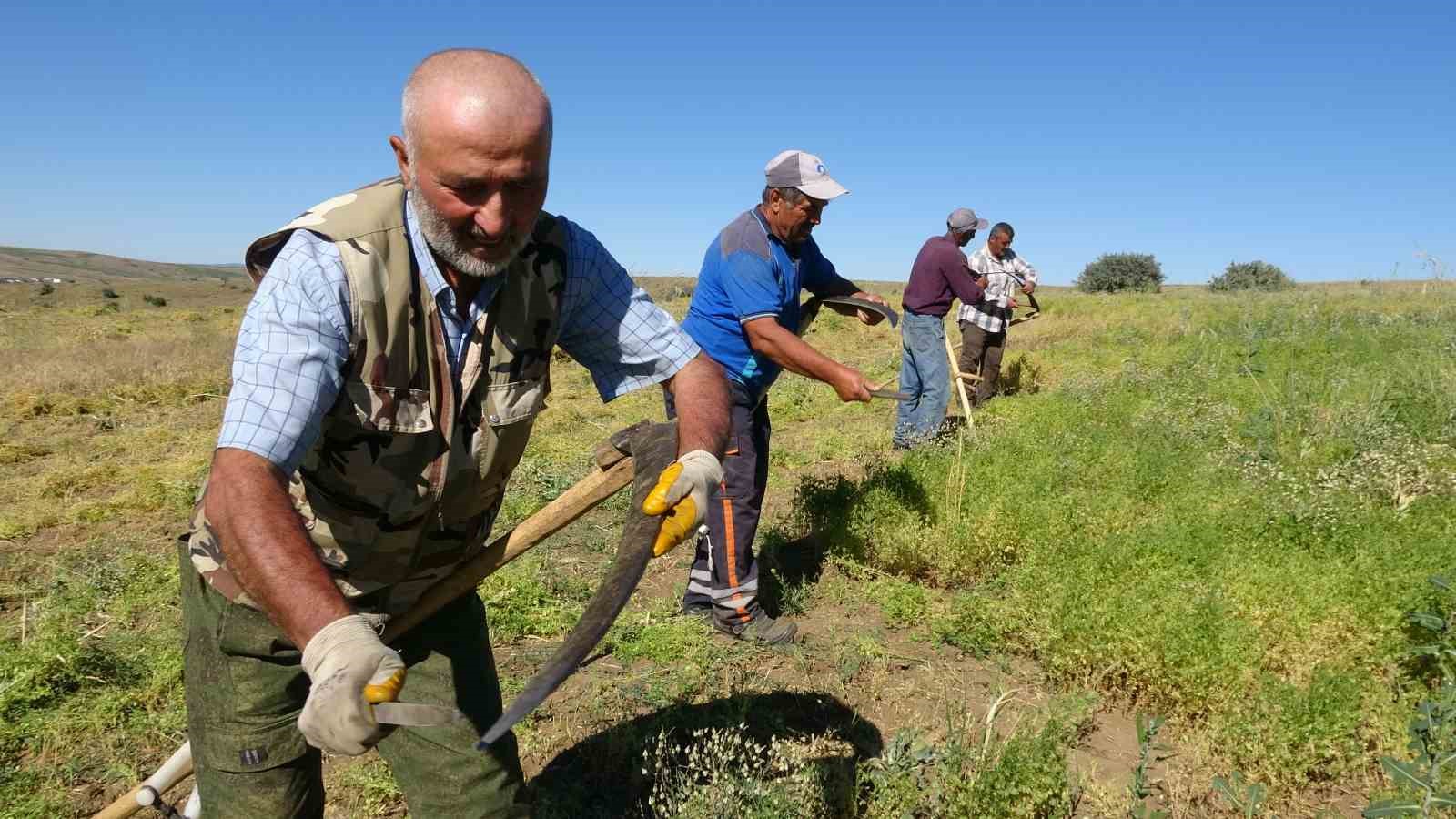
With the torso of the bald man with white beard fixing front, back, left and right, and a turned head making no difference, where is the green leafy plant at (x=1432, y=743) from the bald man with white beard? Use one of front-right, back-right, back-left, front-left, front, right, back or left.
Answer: front-left

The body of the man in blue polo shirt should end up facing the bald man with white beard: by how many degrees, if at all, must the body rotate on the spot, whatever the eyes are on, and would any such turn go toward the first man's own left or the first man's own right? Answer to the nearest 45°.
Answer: approximately 90° to the first man's own right

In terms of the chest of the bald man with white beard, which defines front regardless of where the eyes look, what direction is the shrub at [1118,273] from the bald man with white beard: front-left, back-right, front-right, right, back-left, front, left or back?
left

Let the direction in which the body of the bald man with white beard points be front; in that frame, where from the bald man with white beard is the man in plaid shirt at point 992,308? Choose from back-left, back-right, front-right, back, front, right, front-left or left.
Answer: left

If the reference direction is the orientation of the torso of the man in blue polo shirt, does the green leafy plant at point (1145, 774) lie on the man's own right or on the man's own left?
on the man's own right

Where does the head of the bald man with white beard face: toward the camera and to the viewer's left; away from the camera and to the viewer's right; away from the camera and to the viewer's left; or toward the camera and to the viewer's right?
toward the camera and to the viewer's right

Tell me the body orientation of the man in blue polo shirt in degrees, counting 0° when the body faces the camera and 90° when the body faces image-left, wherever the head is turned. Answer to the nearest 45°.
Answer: approximately 270°

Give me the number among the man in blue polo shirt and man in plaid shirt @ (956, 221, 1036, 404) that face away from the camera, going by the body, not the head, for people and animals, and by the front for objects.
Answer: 0

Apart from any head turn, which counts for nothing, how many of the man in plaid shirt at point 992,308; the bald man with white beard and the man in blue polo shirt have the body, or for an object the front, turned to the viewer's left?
0

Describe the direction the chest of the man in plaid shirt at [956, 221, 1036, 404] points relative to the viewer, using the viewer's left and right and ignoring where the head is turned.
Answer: facing the viewer and to the right of the viewer
